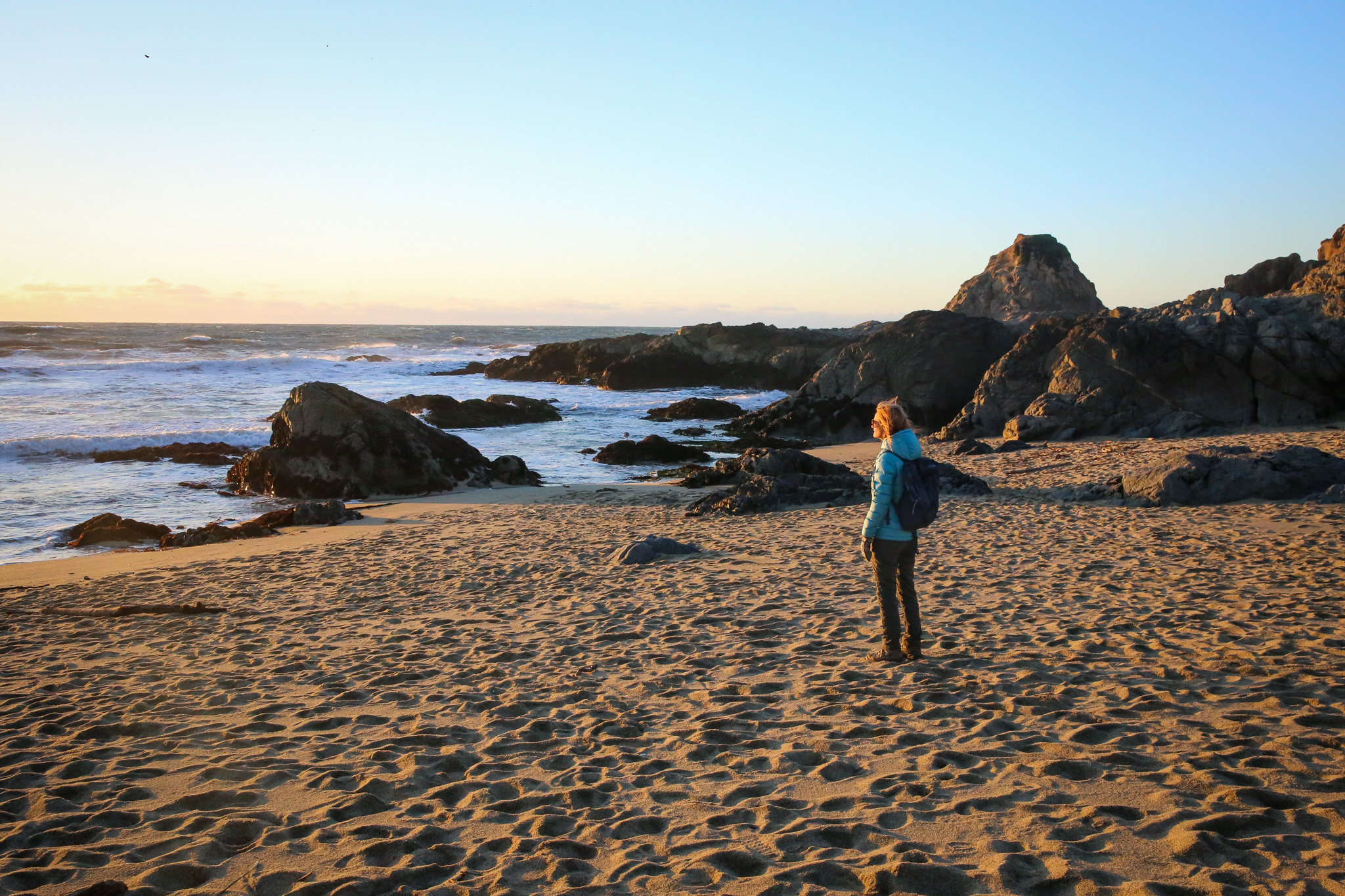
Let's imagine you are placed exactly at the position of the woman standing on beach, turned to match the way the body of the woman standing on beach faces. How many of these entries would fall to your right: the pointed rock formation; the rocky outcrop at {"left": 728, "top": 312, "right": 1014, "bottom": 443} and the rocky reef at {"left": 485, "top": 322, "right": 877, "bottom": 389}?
3

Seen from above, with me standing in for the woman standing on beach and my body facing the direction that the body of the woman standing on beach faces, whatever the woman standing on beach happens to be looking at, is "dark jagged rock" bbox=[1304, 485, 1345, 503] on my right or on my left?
on my right

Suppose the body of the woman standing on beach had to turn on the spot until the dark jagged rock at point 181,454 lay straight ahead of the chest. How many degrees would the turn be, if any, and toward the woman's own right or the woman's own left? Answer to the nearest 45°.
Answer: approximately 45° to the woman's own right

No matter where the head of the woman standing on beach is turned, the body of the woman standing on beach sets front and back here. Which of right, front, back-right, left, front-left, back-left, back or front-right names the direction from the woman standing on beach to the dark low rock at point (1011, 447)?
right

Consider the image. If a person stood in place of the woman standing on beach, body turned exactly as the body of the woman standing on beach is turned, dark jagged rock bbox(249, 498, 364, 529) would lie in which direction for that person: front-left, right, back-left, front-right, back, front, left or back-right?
front-right

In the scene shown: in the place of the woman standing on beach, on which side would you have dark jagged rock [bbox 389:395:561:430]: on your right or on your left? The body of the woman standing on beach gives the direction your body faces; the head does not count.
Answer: on your right

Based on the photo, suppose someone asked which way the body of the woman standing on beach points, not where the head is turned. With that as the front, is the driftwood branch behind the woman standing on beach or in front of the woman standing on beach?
in front

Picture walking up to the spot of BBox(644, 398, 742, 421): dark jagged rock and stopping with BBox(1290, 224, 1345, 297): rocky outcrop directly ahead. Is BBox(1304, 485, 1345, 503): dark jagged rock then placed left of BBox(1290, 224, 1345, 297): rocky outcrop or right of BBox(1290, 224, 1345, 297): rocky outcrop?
right

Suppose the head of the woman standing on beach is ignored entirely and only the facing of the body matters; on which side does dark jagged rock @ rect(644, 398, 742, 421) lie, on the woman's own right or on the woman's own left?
on the woman's own right

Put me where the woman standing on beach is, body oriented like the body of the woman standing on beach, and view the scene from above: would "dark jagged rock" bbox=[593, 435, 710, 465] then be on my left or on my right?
on my right

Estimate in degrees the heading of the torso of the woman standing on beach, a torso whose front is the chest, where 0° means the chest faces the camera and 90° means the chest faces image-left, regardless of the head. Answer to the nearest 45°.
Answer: approximately 90°

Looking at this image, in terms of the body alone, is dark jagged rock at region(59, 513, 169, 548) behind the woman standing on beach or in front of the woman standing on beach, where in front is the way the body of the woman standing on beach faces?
in front

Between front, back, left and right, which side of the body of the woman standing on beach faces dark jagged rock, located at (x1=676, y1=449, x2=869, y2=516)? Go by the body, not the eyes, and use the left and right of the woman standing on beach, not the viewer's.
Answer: right

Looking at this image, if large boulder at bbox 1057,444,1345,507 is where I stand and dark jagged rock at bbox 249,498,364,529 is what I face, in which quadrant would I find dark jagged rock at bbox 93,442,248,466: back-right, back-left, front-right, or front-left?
front-right
